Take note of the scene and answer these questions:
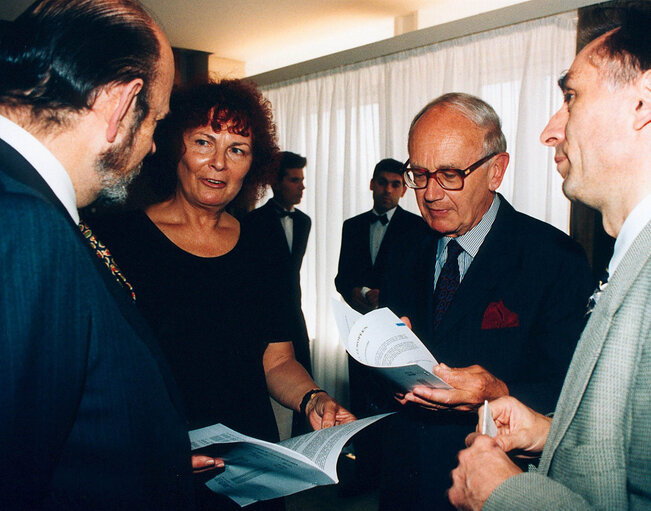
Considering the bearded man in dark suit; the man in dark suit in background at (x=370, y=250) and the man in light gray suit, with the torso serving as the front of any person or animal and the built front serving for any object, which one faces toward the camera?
the man in dark suit in background

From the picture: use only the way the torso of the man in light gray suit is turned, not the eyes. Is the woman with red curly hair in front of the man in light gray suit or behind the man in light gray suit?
in front

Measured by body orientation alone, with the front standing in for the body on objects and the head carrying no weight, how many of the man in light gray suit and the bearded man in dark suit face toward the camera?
0

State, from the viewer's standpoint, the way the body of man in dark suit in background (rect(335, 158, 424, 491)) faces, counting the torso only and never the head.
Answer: toward the camera

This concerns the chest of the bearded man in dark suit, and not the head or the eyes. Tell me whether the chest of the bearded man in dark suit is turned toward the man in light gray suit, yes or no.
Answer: no

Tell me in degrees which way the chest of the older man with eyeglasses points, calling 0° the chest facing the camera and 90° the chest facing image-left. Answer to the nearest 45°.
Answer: approximately 45°

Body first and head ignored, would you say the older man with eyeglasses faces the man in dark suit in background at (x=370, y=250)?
no

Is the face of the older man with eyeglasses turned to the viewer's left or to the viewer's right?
to the viewer's left

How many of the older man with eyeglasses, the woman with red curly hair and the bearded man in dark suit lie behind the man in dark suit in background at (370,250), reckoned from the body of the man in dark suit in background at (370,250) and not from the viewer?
0

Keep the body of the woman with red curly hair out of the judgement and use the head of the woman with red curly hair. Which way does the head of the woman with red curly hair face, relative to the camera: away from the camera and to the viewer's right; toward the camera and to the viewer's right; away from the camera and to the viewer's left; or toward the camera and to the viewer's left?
toward the camera and to the viewer's left

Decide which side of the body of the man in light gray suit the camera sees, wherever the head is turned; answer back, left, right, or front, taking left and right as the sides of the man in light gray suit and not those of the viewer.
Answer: left

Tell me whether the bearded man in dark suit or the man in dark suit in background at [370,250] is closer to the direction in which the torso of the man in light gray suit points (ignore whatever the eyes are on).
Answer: the bearded man in dark suit

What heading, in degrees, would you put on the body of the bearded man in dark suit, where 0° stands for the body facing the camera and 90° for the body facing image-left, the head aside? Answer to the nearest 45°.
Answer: approximately 225°

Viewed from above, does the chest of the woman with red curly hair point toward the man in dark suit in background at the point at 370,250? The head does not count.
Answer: no

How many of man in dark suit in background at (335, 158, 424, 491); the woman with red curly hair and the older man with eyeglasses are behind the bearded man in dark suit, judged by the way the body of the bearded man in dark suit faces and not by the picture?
0
